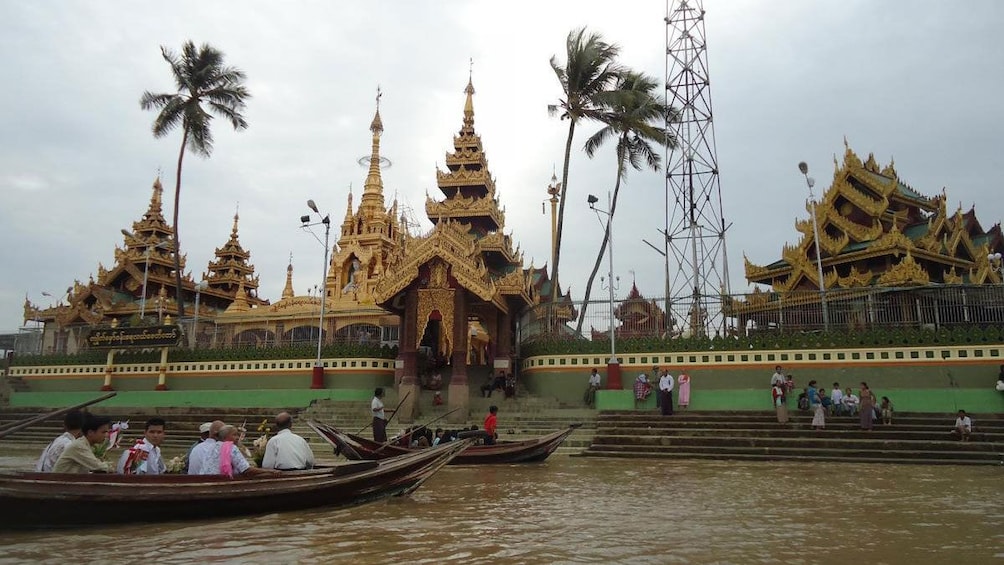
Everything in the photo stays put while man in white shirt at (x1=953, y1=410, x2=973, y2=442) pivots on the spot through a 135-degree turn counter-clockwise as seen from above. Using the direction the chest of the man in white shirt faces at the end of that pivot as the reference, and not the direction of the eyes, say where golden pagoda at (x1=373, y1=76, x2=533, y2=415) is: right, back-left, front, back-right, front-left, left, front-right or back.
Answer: back-left

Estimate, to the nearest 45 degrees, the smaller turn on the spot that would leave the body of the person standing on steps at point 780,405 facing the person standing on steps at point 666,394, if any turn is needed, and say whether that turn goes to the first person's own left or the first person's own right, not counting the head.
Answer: approximately 90° to the first person's own right

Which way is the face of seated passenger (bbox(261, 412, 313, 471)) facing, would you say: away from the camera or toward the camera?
away from the camera

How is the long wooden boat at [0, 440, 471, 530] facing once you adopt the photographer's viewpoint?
facing to the right of the viewer

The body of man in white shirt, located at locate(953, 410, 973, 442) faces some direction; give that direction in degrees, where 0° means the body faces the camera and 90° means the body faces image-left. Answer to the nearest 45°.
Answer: approximately 0°

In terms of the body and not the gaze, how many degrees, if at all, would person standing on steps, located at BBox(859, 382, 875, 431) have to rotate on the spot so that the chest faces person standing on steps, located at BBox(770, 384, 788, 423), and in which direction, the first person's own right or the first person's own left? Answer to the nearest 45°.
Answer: approximately 45° to the first person's own right

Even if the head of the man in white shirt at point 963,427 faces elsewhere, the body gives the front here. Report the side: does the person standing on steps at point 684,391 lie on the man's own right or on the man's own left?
on the man's own right

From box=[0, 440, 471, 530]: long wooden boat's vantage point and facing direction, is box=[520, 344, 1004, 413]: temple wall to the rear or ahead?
ahead

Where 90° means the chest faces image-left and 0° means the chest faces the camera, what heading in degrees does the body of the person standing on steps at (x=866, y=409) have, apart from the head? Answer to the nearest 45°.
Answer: approximately 45°

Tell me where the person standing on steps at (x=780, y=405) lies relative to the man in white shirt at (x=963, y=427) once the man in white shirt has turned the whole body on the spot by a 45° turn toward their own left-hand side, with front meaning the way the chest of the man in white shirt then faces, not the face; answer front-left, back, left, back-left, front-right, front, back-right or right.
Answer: back-right

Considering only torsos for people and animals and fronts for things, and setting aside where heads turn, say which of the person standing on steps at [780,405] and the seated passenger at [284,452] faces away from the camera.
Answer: the seated passenger

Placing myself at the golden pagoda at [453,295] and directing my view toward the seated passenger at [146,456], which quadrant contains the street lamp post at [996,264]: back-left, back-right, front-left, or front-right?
back-left
